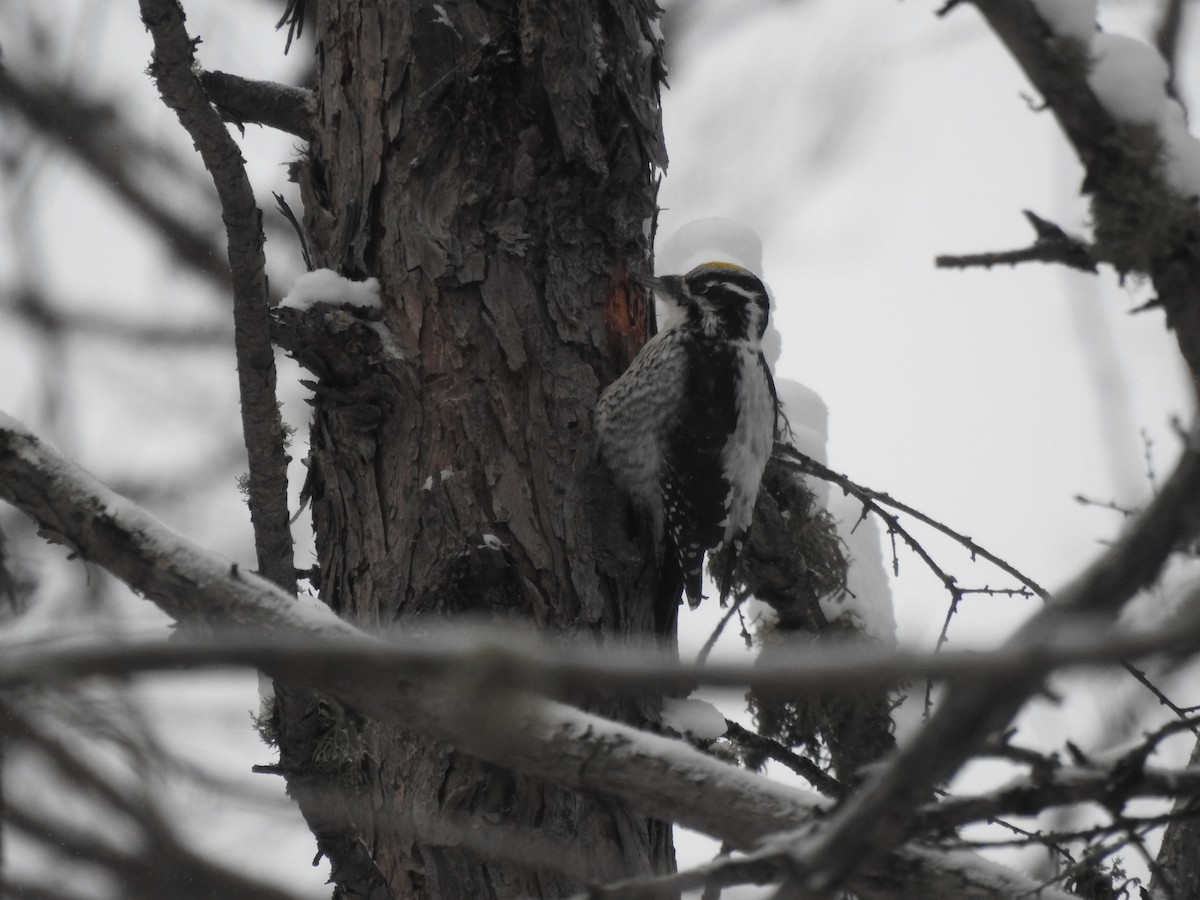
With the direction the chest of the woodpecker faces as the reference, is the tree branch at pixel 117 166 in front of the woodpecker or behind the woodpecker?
in front

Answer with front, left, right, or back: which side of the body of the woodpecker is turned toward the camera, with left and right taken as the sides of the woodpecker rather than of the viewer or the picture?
left

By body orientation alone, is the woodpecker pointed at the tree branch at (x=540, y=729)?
no

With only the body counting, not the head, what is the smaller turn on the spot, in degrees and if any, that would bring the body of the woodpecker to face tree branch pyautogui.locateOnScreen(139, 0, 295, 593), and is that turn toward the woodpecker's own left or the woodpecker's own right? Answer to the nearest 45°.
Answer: approximately 45° to the woodpecker's own left

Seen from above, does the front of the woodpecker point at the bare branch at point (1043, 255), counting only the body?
no
